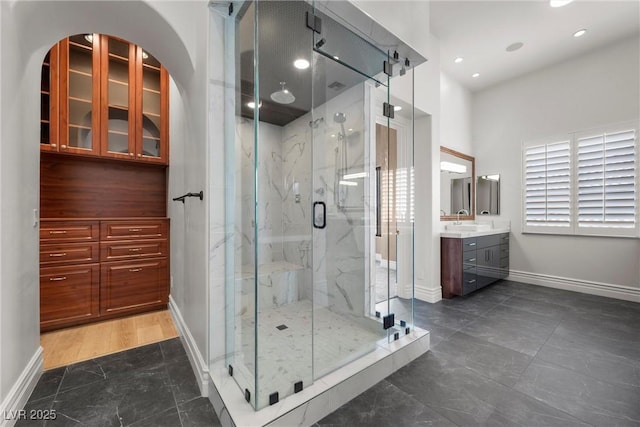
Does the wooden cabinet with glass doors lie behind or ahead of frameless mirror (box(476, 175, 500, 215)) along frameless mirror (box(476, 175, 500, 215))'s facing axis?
ahead

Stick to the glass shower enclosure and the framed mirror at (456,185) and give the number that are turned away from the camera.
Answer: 0

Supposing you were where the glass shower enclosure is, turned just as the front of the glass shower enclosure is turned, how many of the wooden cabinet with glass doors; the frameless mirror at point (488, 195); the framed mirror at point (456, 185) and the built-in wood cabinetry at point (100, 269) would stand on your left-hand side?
2

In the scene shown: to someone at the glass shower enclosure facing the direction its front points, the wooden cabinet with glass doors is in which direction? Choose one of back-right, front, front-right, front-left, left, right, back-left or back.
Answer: back-right

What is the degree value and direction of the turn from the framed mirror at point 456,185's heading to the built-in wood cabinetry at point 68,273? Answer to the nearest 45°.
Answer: approximately 90° to its right

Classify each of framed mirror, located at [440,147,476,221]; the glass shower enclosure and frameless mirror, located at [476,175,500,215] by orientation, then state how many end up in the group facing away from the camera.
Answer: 0

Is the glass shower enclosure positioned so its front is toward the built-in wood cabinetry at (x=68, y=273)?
no

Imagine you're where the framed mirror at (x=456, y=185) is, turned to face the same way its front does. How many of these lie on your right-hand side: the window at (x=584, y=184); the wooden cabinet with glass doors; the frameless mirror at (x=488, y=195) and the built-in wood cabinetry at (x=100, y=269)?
2

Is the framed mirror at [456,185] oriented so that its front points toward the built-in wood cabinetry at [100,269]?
no

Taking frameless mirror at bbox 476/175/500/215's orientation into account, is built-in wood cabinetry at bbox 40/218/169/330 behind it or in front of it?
in front

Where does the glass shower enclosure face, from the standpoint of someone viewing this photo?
facing the viewer and to the right of the viewer

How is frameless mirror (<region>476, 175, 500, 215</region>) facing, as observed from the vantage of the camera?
facing the viewer

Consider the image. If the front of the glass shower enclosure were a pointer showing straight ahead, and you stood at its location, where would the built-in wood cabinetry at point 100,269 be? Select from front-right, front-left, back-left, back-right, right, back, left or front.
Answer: back-right

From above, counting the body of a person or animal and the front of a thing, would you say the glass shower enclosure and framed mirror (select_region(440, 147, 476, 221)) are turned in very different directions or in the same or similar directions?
same or similar directions

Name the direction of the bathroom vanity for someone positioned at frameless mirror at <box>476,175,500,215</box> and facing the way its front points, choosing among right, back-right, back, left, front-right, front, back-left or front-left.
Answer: front

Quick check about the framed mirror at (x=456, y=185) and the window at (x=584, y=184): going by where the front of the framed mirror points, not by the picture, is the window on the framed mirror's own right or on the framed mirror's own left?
on the framed mirror's own left
